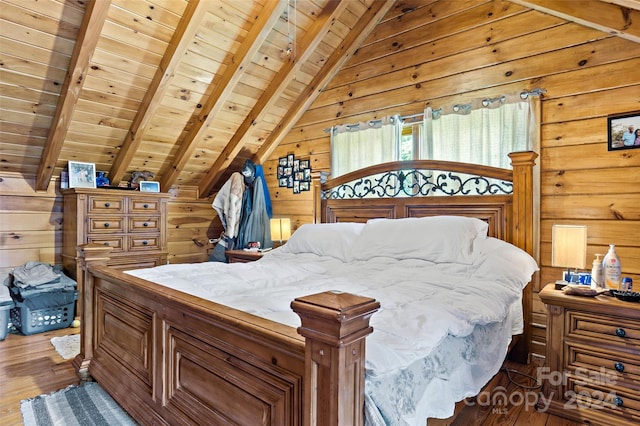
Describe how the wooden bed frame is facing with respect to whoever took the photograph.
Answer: facing the viewer and to the left of the viewer

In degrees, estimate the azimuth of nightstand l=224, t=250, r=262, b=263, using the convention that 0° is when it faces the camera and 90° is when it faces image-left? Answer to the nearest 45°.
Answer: approximately 45°

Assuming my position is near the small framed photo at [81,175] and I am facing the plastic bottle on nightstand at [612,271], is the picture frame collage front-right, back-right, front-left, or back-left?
front-left

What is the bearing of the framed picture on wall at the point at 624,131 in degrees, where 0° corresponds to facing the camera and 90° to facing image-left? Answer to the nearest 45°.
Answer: approximately 45°

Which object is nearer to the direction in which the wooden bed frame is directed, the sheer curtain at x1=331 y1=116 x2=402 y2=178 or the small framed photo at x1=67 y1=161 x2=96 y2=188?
the small framed photo

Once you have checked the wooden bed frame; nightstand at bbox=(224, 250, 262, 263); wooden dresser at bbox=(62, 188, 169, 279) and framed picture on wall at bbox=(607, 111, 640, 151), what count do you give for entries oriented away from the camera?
0

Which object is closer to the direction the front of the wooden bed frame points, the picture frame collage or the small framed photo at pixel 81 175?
the small framed photo

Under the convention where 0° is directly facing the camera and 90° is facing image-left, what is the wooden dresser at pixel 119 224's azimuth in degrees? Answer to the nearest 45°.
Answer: approximately 315°

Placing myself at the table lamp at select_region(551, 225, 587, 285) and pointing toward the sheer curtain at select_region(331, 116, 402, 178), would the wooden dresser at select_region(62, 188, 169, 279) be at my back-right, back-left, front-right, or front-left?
front-left

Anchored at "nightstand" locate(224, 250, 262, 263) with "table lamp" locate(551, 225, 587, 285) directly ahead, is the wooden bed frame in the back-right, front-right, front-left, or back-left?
front-right

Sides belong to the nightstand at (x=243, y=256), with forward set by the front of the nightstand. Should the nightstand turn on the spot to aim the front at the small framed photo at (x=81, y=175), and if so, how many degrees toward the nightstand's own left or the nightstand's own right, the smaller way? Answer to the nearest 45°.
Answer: approximately 45° to the nightstand's own right

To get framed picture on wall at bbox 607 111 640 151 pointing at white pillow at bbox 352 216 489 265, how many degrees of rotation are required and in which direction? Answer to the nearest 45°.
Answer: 0° — it already faces it

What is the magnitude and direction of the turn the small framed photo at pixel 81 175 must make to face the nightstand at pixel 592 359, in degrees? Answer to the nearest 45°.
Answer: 0° — it already faces it
